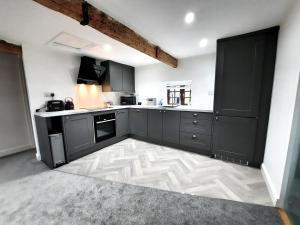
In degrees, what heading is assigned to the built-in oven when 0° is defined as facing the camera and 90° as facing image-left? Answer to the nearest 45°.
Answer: approximately 315°

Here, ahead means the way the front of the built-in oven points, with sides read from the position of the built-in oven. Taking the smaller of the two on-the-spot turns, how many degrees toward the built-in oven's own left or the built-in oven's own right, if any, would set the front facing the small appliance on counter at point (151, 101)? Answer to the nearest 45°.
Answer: approximately 45° to the built-in oven's own left

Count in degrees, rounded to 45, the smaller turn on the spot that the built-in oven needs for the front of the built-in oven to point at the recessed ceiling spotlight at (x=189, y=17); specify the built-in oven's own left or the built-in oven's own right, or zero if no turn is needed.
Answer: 0° — it already faces it

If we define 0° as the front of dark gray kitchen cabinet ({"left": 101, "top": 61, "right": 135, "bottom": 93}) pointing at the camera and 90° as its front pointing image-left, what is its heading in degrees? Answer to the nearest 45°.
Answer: approximately 315°

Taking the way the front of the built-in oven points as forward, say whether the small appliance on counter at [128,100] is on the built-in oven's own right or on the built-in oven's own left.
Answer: on the built-in oven's own left
